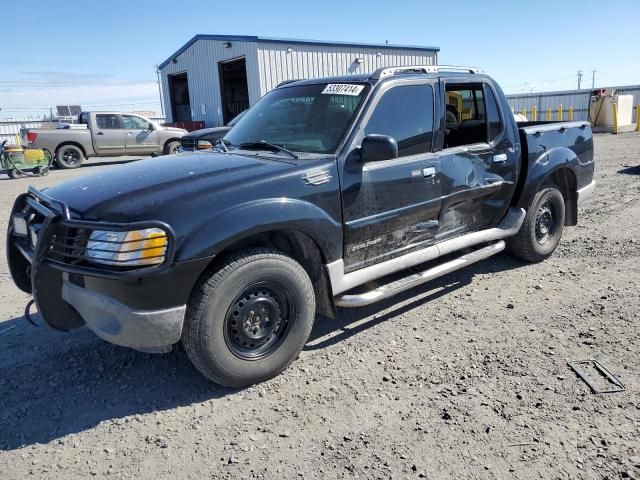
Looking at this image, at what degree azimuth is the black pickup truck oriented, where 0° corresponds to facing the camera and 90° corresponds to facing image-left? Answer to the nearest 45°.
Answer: approximately 45°

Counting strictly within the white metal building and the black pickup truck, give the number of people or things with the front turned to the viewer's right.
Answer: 0

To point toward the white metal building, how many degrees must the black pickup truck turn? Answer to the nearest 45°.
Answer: approximately 135° to its right

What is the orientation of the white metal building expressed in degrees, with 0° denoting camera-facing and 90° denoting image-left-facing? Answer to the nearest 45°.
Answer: approximately 45°

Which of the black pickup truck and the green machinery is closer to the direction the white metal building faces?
the green machinery

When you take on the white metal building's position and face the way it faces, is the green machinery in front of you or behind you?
in front

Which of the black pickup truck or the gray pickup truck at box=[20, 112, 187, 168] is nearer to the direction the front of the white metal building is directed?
the gray pickup truck

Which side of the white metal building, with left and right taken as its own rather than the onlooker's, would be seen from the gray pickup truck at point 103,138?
front

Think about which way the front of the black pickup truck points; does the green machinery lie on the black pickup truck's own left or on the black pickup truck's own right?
on the black pickup truck's own right

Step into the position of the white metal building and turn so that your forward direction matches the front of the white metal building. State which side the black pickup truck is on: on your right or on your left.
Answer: on your left

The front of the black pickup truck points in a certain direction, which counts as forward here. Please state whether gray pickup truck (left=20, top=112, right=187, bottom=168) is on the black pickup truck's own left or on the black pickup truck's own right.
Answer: on the black pickup truck's own right
